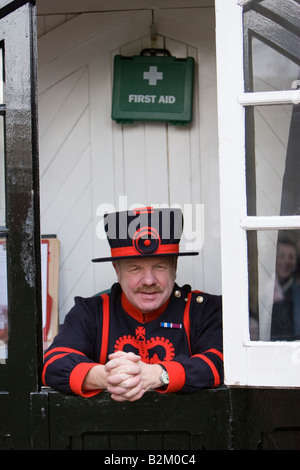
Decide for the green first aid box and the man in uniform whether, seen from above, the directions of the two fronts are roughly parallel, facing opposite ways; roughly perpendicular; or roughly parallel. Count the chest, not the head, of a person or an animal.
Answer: roughly parallel

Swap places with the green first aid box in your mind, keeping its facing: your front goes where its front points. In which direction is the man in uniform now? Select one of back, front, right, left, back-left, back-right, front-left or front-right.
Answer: front

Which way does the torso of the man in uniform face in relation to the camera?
toward the camera

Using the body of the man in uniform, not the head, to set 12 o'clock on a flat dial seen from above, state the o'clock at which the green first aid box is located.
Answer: The green first aid box is roughly at 6 o'clock from the man in uniform.

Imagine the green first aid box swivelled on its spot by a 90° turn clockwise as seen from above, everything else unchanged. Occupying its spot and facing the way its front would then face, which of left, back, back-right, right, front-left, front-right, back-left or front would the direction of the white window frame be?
left

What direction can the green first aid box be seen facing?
toward the camera

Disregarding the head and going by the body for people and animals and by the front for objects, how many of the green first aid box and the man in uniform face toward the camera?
2
